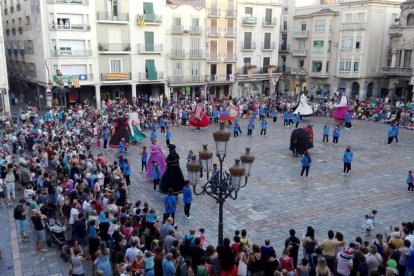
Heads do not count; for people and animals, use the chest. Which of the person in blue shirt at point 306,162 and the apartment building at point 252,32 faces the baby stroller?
the apartment building

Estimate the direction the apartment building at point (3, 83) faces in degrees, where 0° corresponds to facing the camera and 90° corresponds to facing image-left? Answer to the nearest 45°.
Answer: approximately 270°

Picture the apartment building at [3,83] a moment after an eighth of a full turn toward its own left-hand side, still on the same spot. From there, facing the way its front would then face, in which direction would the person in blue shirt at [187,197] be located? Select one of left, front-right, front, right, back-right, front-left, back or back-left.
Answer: back-right

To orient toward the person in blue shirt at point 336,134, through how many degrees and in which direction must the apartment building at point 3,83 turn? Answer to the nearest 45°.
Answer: approximately 45° to its right

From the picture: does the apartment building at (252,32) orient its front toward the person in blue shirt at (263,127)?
yes

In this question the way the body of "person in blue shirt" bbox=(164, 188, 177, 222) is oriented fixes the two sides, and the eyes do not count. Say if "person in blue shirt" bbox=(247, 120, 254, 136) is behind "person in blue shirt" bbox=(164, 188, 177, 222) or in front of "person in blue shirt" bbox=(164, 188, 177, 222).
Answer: in front

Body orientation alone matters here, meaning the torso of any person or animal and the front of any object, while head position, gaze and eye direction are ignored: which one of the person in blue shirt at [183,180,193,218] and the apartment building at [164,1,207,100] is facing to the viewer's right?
the person in blue shirt

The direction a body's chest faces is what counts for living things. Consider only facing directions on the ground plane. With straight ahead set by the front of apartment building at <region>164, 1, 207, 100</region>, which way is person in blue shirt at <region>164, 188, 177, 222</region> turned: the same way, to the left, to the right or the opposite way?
the opposite way

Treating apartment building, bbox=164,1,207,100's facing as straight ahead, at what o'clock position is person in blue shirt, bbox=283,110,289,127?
The person in blue shirt is roughly at 11 o'clock from the apartment building.

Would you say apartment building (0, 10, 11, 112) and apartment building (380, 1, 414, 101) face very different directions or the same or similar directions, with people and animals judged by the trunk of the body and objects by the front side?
very different directions

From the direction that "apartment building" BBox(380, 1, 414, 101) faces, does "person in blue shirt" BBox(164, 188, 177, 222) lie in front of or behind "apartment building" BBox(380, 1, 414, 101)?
in front

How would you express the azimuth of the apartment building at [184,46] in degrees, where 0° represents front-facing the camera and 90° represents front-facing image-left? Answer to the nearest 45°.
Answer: approximately 0°
